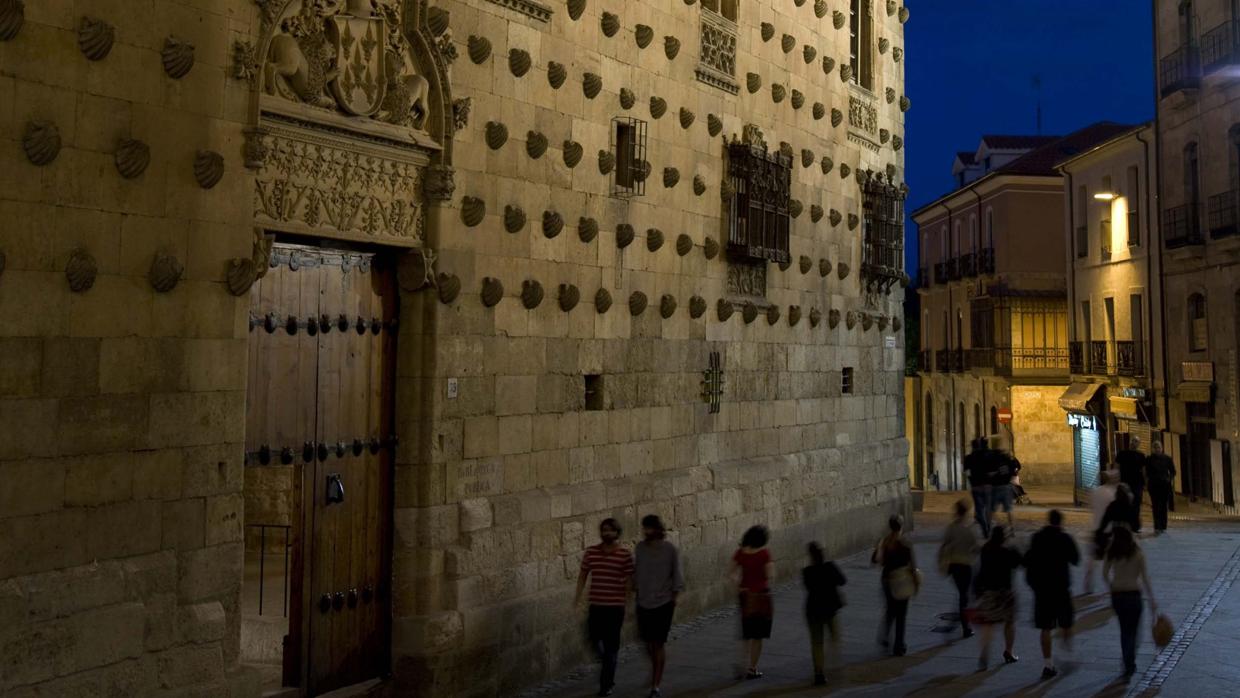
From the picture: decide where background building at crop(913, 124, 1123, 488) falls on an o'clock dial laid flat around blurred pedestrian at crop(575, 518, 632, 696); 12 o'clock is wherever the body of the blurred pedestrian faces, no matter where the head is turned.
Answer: The background building is roughly at 7 o'clock from the blurred pedestrian.

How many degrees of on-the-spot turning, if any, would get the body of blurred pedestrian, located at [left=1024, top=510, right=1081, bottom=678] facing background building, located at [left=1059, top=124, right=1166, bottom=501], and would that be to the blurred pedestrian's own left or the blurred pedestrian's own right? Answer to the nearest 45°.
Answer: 0° — they already face it

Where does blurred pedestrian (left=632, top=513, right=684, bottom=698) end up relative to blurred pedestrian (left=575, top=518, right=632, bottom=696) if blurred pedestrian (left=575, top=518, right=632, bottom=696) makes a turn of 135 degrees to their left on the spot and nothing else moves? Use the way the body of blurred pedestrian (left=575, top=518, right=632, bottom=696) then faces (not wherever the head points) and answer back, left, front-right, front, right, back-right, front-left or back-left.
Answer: front-right

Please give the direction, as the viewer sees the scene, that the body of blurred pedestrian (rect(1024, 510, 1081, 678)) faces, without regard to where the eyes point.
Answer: away from the camera

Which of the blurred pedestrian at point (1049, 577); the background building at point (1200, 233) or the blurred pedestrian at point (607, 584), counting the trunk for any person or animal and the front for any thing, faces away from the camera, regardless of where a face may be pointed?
the blurred pedestrian at point (1049, 577)

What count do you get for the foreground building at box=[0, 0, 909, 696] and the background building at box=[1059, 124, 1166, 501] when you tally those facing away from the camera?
0

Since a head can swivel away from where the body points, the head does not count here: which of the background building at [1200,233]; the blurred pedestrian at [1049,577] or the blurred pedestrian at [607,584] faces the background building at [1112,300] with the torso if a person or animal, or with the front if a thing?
the blurred pedestrian at [1049,577]

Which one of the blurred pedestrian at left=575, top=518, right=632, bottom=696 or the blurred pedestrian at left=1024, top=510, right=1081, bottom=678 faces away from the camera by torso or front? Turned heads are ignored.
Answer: the blurred pedestrian at left=1024, top=510, right=1081, bottom=678

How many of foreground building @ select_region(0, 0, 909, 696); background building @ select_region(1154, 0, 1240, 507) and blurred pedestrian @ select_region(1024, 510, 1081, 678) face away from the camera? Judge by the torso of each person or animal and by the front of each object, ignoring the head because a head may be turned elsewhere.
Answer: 1

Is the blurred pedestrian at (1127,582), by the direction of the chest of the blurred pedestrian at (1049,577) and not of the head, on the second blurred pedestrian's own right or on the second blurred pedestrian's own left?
on the second blurred pedestrian's own right

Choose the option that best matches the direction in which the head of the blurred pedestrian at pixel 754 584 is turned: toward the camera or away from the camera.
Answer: away from the camera

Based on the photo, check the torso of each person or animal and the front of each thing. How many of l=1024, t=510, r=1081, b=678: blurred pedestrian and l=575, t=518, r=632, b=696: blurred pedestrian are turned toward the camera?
1

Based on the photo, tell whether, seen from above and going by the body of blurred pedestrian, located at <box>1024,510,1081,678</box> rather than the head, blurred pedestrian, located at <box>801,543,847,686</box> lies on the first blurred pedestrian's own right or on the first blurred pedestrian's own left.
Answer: on the first blurred pedestrian's own left

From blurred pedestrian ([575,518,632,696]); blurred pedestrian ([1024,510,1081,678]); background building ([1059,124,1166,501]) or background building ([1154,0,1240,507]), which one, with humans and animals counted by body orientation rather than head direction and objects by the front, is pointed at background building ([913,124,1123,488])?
blurred pedestrian ([1024,510,1081,678])
